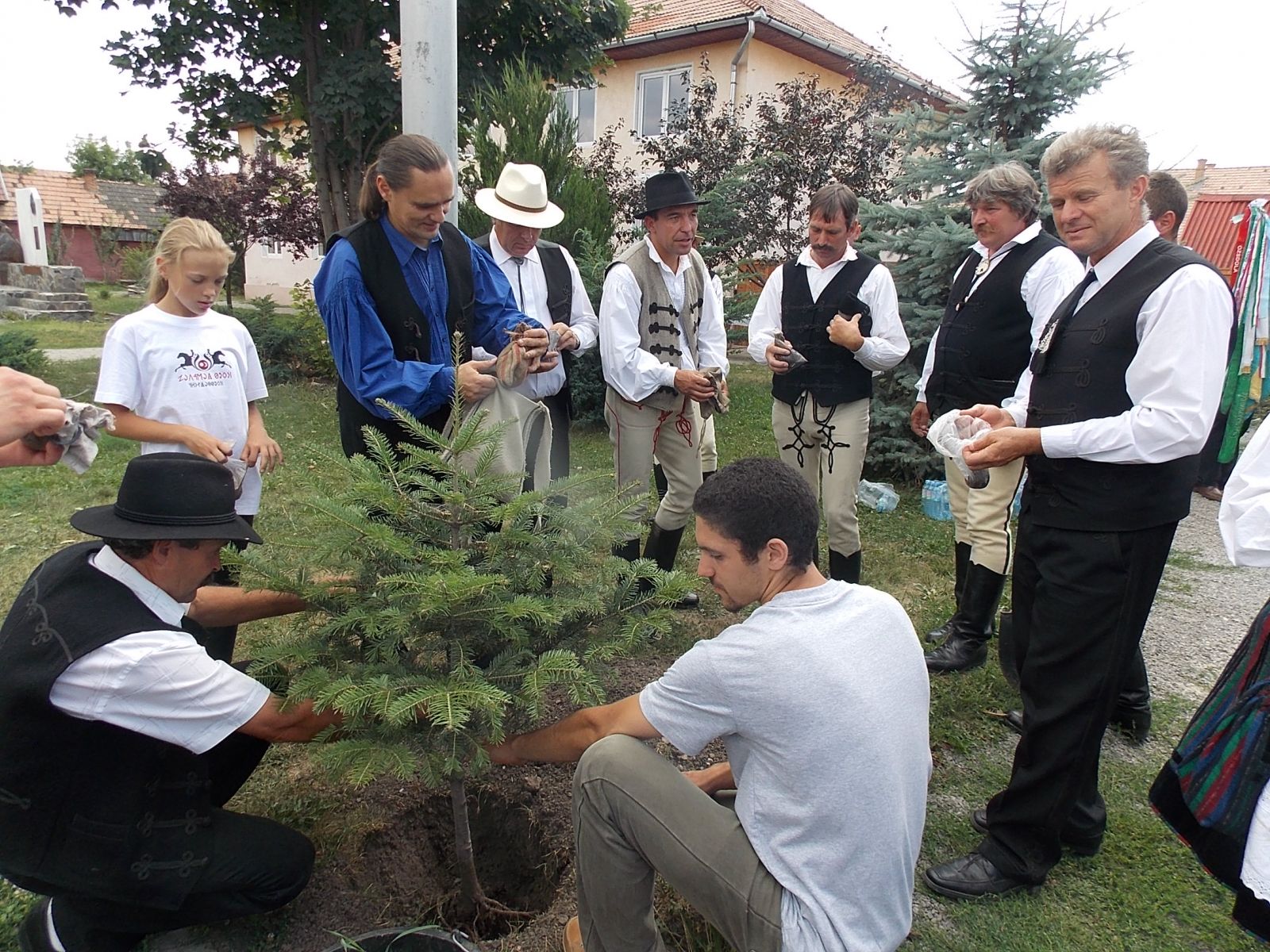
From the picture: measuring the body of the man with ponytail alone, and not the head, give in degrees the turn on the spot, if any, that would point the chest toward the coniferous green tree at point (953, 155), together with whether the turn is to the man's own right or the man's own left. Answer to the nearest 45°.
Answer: approximately 90° to the man's own left

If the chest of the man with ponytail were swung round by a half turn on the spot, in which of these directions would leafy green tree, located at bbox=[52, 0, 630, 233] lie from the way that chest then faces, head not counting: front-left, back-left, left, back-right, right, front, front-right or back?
front-right

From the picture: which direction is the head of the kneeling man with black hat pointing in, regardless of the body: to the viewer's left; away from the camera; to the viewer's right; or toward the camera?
to the viewer's right

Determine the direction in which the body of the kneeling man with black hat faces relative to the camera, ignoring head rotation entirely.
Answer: to the viewer's right

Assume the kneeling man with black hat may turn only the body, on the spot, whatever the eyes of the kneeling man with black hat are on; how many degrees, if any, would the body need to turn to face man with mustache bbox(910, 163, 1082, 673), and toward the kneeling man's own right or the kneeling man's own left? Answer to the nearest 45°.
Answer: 0° — they already face them

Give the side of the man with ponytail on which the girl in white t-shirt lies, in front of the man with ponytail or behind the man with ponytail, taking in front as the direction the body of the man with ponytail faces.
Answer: behind

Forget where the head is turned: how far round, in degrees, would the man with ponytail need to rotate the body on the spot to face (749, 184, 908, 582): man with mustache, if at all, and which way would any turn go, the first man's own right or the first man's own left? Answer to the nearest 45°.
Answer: approximately 90° to the first man's own left

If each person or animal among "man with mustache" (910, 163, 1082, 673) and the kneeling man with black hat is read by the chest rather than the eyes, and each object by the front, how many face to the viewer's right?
1

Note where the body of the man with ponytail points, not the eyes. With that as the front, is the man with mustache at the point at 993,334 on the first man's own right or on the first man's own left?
on the first man's own left

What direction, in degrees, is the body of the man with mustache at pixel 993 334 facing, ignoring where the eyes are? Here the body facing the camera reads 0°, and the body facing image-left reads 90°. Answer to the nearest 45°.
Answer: approximately 45°

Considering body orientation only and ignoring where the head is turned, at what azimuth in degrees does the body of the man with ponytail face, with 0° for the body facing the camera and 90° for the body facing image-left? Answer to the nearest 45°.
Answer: approximately 315°

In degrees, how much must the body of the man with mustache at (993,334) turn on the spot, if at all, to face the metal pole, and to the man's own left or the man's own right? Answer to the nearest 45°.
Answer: approximately 45° to the man's own right
